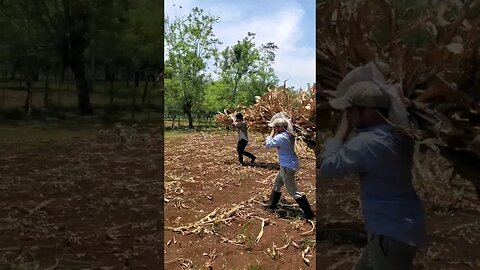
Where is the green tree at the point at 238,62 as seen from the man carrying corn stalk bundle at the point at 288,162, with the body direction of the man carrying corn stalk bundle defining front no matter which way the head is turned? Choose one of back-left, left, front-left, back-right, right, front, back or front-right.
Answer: right

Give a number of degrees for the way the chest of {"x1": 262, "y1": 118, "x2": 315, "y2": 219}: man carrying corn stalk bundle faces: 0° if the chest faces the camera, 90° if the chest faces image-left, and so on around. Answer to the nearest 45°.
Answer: approximately 90°
